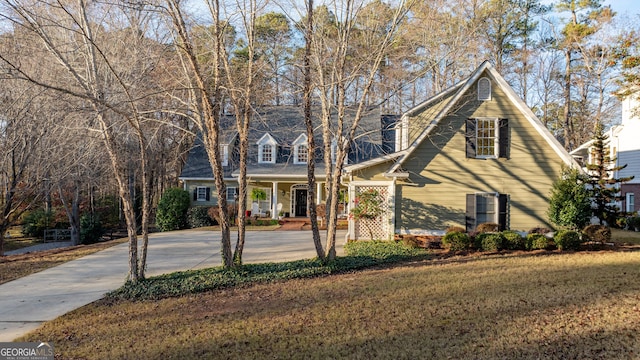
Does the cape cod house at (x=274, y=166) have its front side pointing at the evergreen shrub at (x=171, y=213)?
no

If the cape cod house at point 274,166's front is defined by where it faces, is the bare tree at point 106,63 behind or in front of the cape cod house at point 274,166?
in front

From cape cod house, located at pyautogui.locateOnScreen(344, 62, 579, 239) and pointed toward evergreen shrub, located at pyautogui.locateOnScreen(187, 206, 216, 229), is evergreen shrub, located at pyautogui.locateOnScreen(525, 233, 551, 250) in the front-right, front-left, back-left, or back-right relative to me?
back-left

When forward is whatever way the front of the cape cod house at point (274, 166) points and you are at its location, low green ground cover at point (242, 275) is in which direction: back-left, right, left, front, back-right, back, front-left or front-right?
front

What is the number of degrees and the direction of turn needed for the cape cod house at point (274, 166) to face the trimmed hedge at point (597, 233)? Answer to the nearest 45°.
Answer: approximately 45° to its left

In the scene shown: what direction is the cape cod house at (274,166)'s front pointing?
toward the camera

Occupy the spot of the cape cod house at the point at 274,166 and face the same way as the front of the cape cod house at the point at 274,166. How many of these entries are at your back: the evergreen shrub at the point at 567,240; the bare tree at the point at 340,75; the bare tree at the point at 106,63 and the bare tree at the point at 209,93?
0

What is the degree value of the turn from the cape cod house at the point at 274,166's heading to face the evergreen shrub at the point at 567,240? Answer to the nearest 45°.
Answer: approximately 45° to its left

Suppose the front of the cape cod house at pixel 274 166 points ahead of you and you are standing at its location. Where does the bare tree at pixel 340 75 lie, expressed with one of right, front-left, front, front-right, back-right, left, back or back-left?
front

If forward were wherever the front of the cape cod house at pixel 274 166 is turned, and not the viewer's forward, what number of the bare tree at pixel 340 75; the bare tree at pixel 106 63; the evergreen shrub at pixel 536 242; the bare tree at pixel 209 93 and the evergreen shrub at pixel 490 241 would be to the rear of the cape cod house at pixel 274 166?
0

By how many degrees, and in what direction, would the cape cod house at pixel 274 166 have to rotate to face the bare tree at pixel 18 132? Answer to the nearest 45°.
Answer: approximately 45° to its right

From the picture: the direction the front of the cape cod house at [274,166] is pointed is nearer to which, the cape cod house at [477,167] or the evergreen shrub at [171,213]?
the cape cod house

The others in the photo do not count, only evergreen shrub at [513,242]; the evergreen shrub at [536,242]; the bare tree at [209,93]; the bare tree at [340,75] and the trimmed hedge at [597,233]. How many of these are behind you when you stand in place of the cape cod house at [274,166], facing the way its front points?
0

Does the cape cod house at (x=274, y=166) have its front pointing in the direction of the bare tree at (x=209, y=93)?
yes

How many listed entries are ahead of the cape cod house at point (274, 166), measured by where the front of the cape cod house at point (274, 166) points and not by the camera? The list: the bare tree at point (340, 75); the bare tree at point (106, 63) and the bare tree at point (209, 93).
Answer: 3

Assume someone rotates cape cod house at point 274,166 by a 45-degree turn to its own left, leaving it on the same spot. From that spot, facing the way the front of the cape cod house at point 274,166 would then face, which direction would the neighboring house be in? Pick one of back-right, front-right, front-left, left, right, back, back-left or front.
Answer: front-left
